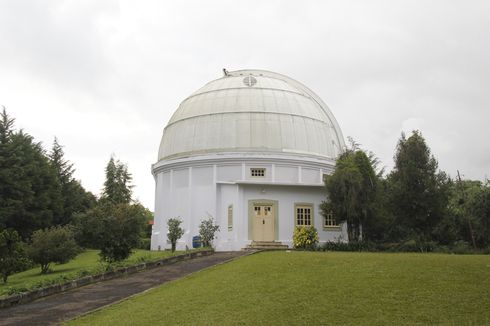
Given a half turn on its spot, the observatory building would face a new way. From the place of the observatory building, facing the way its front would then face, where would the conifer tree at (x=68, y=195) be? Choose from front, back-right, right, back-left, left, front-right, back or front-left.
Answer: front-left

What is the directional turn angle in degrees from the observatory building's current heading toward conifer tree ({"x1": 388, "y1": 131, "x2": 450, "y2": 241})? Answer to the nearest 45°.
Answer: approximately 90° to its left

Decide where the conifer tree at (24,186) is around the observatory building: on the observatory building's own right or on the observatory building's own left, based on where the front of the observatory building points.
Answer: on the observatory building's own right

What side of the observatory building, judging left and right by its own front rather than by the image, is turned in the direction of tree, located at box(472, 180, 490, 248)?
left

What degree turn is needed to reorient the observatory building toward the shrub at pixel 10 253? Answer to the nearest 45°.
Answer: approximately 45° to its right

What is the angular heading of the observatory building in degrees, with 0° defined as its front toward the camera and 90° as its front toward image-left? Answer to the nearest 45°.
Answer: approximately 0°

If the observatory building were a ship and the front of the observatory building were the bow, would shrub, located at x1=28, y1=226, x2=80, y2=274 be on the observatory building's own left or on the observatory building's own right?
on the observatory building's own right
